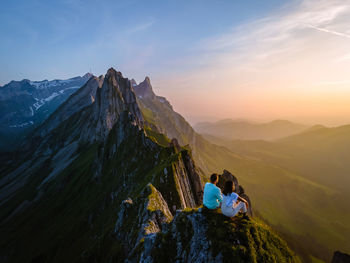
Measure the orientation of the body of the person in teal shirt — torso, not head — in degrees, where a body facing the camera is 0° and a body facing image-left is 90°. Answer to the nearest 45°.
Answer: approximately 225°

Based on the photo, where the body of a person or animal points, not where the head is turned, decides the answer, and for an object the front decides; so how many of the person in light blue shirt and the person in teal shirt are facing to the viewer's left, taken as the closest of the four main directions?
0

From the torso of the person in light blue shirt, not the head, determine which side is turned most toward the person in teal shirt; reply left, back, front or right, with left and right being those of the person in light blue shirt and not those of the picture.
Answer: left

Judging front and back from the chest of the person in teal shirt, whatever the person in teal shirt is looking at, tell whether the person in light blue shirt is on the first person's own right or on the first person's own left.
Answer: on the first person's own right

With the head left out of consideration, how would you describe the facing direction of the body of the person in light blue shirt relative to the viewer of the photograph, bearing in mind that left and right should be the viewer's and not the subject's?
facing away from the viewer and to the right of the viewer

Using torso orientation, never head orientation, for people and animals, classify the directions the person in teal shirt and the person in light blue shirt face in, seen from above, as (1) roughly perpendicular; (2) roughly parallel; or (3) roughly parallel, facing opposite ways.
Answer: roughly parallel
